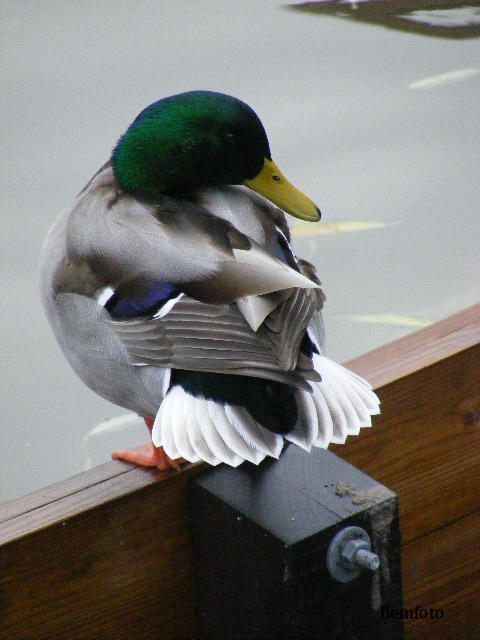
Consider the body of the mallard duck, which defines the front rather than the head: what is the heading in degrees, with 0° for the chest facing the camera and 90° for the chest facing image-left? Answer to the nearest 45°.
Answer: approximately 135°

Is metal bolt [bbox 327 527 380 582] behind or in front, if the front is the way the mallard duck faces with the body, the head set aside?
behind
